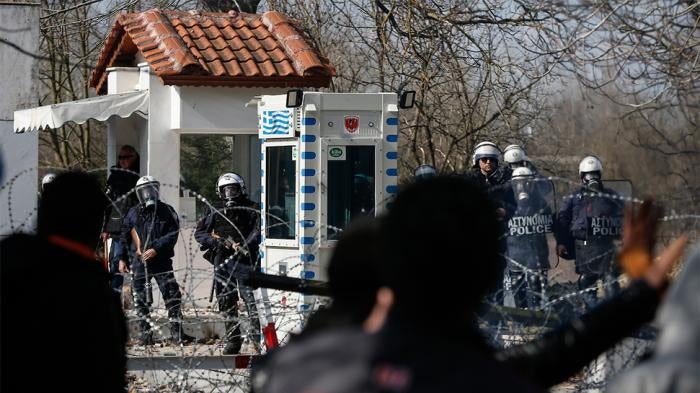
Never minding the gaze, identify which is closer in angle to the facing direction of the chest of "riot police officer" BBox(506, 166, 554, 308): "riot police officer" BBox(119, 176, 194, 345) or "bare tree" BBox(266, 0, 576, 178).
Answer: the riot police officer

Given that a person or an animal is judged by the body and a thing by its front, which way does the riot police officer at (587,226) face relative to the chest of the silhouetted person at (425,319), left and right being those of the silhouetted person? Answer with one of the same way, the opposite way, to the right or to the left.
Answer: the opposite way

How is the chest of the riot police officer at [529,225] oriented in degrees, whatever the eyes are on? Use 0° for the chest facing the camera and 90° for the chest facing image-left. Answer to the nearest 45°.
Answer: approximately 0°

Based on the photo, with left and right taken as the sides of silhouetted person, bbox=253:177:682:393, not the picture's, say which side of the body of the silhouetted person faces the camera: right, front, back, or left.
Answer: back
